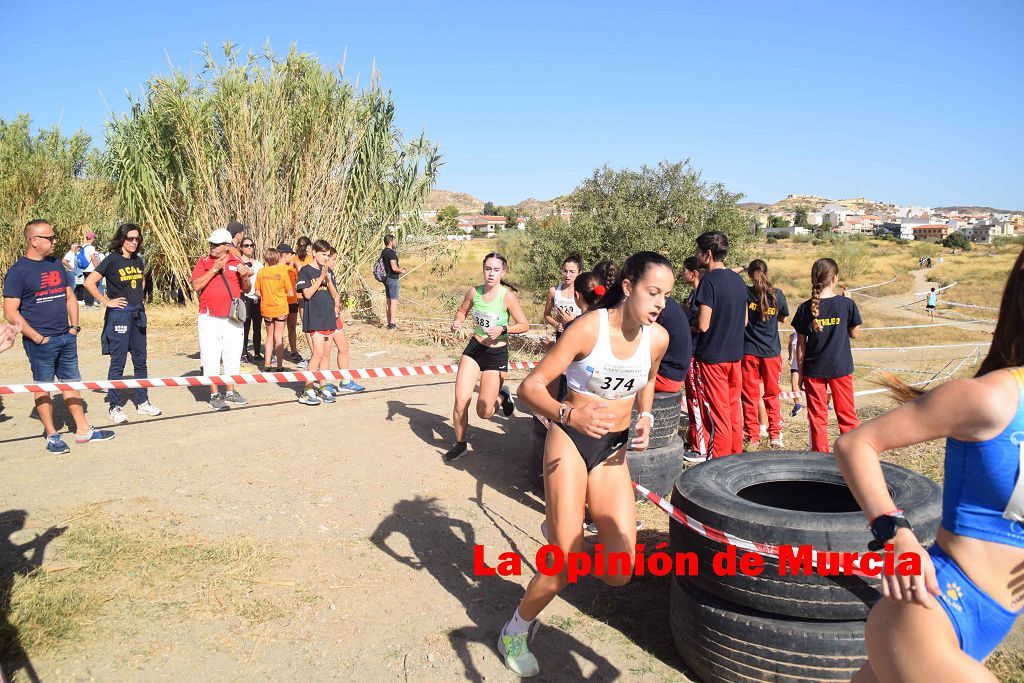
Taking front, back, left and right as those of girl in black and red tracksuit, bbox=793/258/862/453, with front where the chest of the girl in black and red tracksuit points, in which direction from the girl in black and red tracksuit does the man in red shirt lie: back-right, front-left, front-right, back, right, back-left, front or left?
left

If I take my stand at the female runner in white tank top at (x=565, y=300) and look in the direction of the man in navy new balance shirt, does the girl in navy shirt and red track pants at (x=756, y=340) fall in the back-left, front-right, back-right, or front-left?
back-left

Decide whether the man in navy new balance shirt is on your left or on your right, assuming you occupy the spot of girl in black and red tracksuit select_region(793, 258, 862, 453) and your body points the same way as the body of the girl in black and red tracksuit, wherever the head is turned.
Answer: on your left

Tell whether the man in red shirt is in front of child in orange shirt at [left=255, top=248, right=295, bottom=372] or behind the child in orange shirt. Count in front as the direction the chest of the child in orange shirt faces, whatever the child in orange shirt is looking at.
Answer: behind

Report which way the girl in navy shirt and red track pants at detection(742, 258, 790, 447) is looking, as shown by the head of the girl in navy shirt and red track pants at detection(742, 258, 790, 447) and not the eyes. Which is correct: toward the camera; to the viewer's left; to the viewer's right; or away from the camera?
away from the camera

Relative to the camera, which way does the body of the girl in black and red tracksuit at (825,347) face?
away from the camera

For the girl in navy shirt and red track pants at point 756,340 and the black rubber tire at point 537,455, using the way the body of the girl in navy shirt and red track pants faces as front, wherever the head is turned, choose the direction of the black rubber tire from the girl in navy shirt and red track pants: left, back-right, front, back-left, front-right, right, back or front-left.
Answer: back-left

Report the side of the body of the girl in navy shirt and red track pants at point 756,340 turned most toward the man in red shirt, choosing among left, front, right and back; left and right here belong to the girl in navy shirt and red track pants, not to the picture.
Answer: left

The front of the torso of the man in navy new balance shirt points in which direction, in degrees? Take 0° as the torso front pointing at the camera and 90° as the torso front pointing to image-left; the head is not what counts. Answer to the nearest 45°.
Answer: approximately 315°

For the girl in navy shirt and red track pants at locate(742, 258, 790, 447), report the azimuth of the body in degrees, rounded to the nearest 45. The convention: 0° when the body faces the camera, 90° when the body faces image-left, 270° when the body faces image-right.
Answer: approximately 180°
